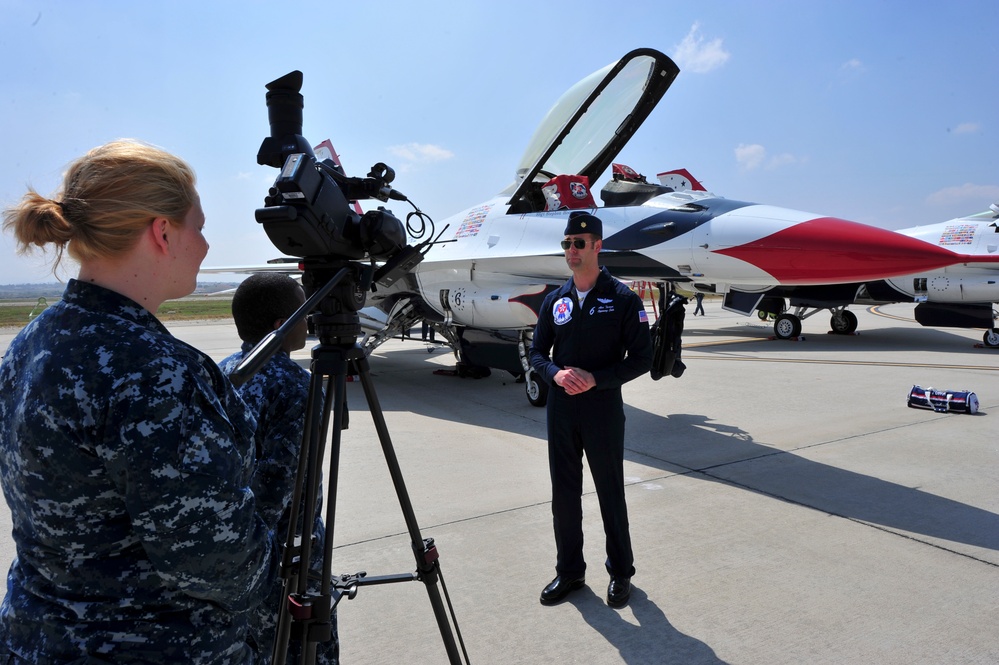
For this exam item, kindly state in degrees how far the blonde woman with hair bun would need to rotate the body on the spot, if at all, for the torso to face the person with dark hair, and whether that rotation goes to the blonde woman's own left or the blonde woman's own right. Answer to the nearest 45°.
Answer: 0° — they already face them

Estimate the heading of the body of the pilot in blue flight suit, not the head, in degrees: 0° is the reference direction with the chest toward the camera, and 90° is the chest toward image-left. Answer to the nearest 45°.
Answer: approximately 45°

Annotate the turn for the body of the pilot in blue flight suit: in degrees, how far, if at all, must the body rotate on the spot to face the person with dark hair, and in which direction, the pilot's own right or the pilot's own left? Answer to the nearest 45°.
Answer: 0° — they already face them

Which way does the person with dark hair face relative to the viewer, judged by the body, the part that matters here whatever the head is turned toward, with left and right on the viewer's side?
facing away from the viewer and to the right of the viewer

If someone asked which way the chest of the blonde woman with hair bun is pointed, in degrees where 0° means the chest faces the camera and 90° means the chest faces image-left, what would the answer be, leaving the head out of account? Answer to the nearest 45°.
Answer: approximately 225°

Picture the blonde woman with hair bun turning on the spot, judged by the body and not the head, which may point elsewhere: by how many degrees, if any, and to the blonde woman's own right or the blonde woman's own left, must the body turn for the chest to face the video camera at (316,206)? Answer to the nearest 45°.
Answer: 0° — they already face it
